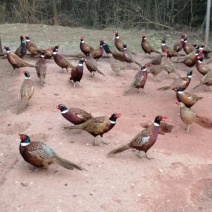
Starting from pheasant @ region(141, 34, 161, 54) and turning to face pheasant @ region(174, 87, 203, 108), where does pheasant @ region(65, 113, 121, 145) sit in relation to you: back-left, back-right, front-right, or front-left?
front-right

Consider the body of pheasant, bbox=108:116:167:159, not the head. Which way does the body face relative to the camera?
to the viewer's right

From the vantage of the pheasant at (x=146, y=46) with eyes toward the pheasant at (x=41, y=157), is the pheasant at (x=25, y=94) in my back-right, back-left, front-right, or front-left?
front-right

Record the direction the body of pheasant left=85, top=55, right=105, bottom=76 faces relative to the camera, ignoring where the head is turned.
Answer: to the viewer's left

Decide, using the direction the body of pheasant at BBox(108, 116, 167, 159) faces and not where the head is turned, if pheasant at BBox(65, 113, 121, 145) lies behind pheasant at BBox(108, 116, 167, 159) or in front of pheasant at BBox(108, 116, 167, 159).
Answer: behind

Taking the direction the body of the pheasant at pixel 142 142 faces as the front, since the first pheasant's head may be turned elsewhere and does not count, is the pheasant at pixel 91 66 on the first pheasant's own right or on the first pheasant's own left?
on the first pheasant's own left

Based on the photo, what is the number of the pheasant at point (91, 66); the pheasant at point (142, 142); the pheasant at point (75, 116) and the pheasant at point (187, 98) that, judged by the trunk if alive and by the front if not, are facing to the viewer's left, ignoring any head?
3

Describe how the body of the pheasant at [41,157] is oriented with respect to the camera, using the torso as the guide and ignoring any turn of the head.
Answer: to the viewer's left

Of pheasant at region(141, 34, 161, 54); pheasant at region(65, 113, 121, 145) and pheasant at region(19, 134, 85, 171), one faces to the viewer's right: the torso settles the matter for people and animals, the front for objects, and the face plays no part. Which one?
pheasant at region(65, 113, 121, 145)

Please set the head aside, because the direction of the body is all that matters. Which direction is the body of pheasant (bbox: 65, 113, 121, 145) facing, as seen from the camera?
to the viewer's right

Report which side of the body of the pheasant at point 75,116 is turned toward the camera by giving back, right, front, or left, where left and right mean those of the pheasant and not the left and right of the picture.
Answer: left

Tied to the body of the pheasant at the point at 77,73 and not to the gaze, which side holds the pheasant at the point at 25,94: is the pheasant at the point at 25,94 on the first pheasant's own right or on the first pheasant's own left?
on the first pheasant's own right

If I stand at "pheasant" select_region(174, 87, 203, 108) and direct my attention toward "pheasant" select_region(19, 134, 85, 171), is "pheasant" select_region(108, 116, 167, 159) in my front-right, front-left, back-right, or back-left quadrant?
front-left

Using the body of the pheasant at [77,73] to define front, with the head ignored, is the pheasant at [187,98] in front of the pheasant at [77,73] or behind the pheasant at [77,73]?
in front

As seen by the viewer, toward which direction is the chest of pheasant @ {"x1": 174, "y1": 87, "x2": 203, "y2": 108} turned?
to the viewer's left

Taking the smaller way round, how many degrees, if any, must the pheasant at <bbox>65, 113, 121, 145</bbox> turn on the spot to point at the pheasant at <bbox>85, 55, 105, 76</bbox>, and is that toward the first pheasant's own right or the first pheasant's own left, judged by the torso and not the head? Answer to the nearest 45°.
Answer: approximately 90° to the first pheasant's own left
